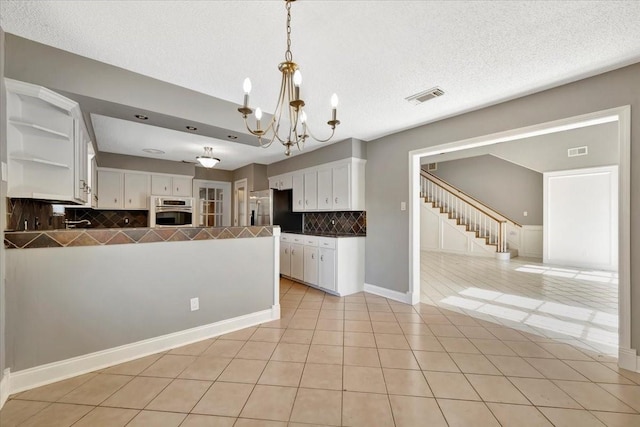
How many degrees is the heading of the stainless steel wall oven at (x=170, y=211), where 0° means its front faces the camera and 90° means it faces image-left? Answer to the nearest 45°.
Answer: approximately 0°

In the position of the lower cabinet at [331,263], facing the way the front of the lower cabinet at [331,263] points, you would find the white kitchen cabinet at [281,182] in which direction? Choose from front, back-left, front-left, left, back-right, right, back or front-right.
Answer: right

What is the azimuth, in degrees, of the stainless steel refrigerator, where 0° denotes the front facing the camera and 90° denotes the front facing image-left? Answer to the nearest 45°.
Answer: approximately 45°

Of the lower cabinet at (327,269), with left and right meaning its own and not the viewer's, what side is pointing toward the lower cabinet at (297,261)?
right

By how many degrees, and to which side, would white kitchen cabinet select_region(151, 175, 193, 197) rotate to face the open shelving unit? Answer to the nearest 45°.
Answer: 0° — it already faces it

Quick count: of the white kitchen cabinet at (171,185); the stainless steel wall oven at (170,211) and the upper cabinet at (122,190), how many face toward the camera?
3

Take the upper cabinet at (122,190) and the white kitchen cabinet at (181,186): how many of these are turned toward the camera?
2

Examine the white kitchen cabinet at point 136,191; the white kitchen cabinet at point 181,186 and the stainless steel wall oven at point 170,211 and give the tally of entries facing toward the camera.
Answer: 3

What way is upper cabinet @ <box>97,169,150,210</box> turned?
toward the camera

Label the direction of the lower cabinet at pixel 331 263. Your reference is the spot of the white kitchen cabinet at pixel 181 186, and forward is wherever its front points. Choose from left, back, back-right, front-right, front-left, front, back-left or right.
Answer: front-left

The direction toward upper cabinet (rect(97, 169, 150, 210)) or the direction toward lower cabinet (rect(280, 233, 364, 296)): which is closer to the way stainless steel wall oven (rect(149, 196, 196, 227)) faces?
the lower cabinet

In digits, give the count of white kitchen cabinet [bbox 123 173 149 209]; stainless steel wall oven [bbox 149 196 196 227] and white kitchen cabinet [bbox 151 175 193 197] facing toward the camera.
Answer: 3

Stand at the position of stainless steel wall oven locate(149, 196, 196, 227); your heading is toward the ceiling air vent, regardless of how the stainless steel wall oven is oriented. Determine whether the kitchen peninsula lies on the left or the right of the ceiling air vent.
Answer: right

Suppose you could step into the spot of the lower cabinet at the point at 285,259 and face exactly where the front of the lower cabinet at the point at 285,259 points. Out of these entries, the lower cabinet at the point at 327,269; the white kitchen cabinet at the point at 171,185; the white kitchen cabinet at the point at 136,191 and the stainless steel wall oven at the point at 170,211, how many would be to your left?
1

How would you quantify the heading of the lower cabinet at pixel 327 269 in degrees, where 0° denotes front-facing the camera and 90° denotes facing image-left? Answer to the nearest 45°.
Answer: approximately 45°
